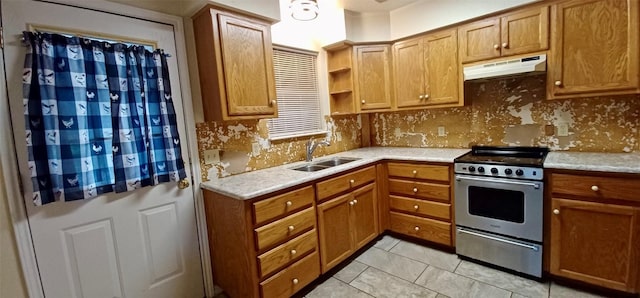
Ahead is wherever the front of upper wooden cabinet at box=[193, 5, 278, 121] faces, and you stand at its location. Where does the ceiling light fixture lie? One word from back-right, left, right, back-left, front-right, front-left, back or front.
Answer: front-left

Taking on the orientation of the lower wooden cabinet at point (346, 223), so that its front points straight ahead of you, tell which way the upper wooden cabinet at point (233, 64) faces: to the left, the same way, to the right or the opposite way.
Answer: the same way

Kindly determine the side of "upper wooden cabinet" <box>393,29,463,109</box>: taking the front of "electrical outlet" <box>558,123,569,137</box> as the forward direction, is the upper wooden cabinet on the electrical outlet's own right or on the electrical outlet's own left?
on the electrical outlet's own right

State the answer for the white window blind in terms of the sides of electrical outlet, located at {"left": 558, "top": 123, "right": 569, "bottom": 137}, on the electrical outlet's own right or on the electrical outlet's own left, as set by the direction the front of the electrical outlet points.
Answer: on the electrical outlet's own right

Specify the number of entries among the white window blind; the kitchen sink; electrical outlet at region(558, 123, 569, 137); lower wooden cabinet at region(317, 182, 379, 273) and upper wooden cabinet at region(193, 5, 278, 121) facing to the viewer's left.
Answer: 0

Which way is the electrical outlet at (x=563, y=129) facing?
toward the camera

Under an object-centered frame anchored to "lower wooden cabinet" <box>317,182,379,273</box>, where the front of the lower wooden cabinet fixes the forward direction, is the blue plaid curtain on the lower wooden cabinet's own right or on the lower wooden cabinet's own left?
on the lower wooden cabinet's own right

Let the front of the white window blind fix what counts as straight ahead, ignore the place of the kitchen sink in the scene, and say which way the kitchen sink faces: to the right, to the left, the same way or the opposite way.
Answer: the same way

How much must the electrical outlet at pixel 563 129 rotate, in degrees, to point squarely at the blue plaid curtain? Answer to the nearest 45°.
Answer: approximately 45° to its right

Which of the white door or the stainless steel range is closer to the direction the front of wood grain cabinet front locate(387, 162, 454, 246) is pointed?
the white door

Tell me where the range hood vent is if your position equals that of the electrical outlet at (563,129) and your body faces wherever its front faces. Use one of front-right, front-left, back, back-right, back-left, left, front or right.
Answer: front-right

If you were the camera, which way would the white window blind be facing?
facing the viewer and to the right of the viewer

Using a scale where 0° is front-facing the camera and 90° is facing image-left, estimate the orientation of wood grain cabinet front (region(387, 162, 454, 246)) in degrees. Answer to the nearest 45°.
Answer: approximately 45°

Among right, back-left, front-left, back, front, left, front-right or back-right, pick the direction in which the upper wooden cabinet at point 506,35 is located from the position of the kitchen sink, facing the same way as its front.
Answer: front-left

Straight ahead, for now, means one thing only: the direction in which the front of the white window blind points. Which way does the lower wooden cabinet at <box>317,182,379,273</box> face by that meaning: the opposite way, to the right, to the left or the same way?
the same way

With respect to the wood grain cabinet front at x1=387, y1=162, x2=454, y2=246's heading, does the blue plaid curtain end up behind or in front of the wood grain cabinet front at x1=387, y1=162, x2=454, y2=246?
in front
